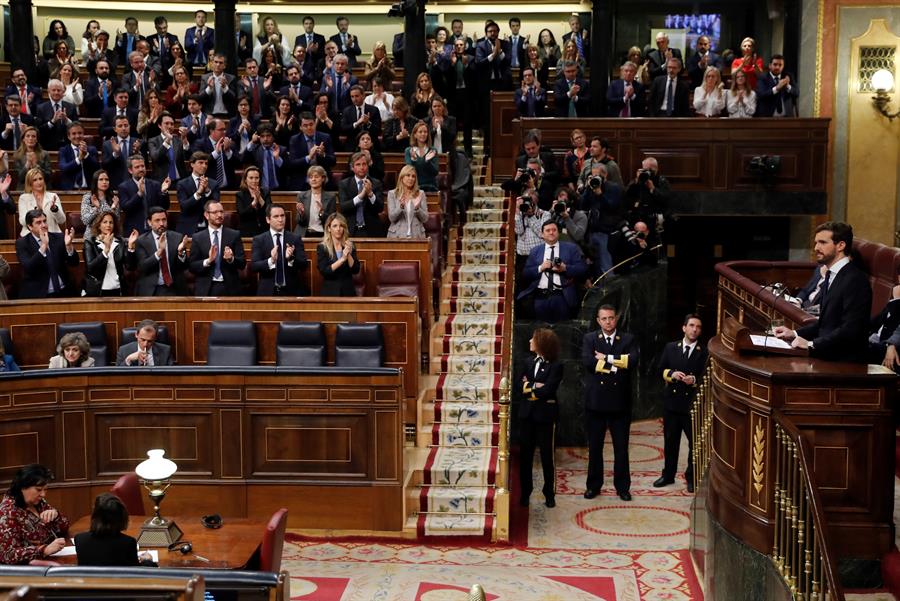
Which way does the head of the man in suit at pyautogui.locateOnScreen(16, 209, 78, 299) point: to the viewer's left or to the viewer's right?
to the viewer's right

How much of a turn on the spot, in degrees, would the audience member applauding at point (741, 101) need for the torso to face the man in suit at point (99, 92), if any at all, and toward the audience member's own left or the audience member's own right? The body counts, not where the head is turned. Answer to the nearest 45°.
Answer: approximately 90° to the audience member's own right

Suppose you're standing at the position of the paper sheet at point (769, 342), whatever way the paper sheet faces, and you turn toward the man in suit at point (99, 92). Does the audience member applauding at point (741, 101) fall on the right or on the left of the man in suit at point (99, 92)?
right

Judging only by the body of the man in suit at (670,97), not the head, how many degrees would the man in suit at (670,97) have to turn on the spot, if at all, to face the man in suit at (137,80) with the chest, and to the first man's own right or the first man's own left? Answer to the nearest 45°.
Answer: approximately 90° to the first man's own right

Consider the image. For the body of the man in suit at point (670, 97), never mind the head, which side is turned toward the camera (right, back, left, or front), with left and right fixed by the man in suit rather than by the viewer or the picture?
front

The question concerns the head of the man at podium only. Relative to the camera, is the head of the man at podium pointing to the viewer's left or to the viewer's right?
to the viewer's left

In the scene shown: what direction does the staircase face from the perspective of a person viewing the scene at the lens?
facing the viewer

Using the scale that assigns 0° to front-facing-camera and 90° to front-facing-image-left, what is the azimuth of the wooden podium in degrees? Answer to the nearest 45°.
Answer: approximately 90°

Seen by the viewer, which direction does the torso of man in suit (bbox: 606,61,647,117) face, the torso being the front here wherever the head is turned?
toward the camera

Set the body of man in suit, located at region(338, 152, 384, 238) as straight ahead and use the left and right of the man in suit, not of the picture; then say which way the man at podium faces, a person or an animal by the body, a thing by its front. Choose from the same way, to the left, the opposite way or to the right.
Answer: to the right

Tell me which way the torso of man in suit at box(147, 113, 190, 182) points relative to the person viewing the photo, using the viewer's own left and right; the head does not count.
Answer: facing the viewer and to the right of the viewer

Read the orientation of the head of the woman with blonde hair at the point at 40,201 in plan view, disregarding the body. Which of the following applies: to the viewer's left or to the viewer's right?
to the viewer's right

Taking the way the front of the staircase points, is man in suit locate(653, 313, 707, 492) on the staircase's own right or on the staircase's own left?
on the staircase's own left

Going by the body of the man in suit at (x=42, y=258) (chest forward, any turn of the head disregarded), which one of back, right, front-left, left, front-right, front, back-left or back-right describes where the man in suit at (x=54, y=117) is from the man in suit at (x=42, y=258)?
back-left

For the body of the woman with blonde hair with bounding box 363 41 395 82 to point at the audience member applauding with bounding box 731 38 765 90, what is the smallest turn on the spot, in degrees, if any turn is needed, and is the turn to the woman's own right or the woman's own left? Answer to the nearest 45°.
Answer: approximately 45° to the woman's own left

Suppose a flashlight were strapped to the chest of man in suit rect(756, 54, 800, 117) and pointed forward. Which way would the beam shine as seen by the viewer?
toward the camera

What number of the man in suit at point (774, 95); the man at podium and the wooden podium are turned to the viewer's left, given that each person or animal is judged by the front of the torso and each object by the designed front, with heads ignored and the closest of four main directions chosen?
2
